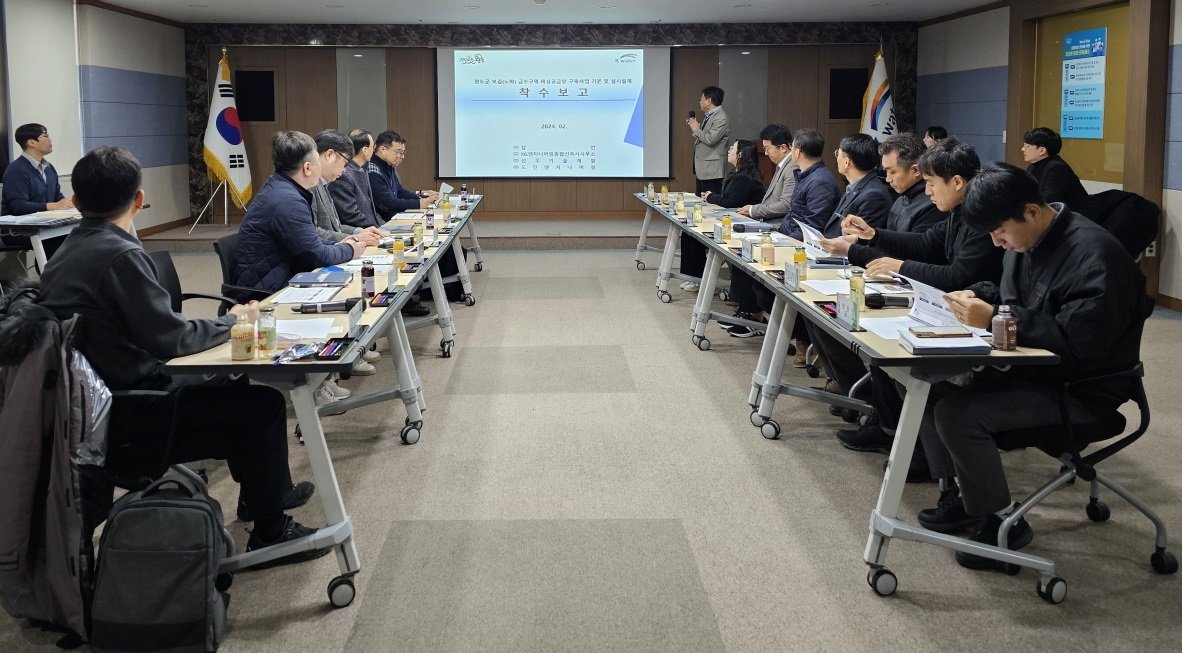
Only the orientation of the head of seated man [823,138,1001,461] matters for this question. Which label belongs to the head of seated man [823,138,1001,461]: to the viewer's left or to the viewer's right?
to the viewer's left

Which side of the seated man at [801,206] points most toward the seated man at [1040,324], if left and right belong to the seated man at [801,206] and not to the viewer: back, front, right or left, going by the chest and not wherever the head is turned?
left

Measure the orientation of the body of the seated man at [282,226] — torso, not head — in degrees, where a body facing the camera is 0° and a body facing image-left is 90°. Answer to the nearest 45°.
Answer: approximately 225°

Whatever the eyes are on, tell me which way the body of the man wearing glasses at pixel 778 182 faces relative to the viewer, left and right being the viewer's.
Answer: facing to the left of the viewer

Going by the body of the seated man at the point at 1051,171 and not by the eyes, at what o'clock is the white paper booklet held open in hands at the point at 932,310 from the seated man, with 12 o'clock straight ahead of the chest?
The white paper booklet held open in hands is roughly at 9 o'clock from the seated man.

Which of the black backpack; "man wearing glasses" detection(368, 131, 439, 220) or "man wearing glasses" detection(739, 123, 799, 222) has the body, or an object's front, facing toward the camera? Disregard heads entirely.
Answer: the black backpack

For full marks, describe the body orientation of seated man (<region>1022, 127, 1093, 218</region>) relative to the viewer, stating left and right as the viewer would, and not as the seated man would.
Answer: facing to the left of the viewer

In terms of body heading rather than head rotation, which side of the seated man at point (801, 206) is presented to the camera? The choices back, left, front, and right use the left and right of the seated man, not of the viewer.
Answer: left

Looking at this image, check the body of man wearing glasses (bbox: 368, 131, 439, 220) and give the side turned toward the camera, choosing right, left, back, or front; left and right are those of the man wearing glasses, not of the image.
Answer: right

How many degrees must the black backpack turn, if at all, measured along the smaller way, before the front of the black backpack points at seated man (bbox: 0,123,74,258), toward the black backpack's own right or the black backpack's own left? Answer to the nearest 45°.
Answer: approximately 180°

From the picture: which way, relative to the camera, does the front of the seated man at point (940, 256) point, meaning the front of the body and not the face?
to the viewer's left

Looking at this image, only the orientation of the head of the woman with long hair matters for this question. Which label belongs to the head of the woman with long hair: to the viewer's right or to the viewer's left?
to the viewer's left

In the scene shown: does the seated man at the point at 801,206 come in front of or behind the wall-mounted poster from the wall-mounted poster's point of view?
in front

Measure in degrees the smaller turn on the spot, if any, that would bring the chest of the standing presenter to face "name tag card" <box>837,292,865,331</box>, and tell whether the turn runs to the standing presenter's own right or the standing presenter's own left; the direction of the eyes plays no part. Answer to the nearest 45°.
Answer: approximately 90° to the standing presenter's own left

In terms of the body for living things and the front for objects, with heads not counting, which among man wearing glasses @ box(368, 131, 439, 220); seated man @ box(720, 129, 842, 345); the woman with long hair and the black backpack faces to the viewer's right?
the man wearing glasses
